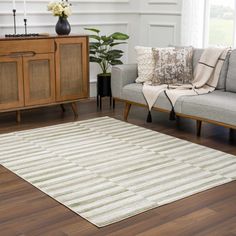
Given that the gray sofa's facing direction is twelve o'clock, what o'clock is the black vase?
The black vase is roughly at 2 o'clock from the gray sofa.

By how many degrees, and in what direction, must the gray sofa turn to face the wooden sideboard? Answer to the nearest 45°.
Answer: approximately 45° to its right

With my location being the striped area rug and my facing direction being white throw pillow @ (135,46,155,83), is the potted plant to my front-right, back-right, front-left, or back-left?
front-left

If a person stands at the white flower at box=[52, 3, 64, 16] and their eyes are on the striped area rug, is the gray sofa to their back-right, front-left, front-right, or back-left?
front-left

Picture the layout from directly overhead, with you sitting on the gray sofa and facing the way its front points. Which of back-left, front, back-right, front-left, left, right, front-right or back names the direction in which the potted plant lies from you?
right

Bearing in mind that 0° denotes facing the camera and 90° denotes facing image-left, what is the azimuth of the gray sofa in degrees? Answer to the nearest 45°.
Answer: approximately 45°

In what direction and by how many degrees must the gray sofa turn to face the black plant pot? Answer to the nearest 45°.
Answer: approximately 90° to its right

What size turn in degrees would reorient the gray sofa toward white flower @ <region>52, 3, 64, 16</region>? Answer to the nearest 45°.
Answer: approximately 45° to its right

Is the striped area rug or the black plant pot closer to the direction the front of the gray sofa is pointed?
the striped area rug

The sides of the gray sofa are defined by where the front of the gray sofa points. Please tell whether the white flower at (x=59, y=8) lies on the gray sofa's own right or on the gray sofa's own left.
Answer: on the gray sofa's own right
